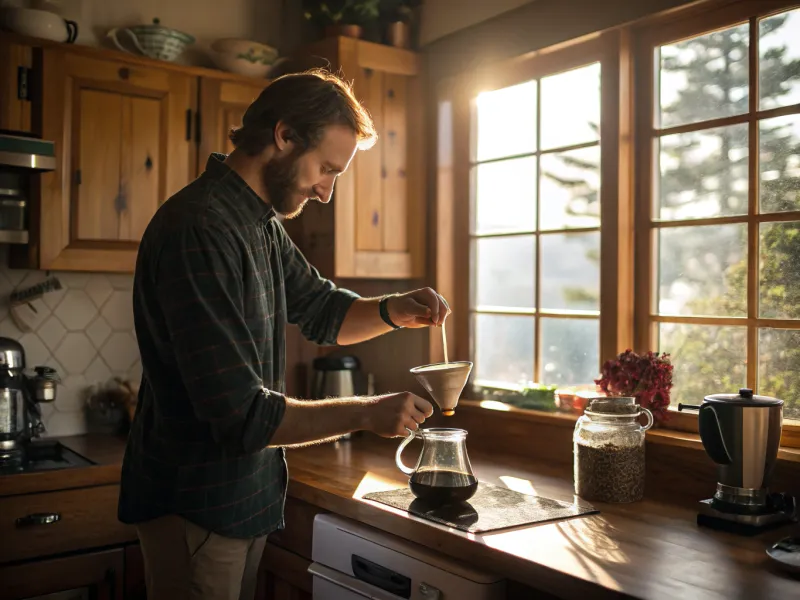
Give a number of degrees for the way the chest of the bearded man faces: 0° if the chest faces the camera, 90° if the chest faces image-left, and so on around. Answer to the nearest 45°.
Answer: approximately 270°

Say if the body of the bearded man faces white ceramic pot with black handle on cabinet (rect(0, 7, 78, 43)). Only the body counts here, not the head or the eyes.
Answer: no

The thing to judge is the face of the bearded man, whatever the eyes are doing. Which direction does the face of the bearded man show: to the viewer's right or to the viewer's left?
to the viewer's right

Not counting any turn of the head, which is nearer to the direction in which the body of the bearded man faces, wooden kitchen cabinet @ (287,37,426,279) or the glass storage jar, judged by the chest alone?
the glass storage jar

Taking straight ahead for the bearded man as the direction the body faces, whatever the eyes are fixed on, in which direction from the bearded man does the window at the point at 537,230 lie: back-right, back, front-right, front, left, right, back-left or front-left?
front-left

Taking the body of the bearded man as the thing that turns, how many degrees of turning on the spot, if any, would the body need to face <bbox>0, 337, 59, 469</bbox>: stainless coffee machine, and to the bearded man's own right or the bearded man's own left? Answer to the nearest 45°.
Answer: approximately 135° to the bearded man's own left

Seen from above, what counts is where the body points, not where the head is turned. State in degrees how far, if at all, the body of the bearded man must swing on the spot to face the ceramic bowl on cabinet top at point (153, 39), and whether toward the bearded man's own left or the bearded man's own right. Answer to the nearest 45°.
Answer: approximately 90° to the bearded man's own left

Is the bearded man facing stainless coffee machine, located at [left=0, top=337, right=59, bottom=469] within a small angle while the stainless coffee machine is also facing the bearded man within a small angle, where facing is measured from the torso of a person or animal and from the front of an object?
no

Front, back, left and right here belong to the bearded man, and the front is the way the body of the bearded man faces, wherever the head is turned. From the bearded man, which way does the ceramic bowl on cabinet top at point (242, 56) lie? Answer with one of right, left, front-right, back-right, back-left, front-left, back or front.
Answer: left

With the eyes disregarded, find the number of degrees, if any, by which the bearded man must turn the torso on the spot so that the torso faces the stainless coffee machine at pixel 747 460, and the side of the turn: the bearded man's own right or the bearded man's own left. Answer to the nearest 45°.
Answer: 0° — they already face it

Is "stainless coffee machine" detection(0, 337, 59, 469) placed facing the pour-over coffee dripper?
no
